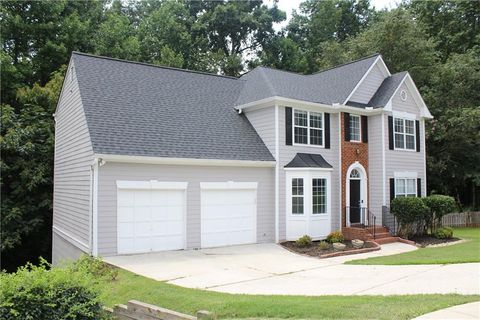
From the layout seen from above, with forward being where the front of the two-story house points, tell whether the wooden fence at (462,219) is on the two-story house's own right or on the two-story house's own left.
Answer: on the two-story house's own left

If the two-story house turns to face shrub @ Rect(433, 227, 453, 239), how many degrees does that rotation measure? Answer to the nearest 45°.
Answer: approximately 45° to its left

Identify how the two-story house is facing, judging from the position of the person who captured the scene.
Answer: facing the viewer and to the right of the viewer

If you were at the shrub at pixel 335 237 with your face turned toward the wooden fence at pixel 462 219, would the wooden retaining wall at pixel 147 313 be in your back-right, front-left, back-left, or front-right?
back-right

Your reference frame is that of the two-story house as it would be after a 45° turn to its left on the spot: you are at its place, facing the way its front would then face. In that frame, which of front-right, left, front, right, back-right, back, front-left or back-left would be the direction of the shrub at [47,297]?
right

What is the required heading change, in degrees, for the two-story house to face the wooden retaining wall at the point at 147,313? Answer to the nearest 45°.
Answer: approximately 45° to its right

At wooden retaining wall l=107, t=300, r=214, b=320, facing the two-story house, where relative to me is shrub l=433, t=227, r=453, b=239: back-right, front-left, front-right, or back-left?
front-right

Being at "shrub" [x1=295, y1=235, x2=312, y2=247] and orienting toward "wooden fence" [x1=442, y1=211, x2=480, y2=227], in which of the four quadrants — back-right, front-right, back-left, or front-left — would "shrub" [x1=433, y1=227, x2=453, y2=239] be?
front-right

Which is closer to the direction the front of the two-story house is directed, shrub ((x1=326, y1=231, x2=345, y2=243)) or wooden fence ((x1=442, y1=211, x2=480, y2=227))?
the shrub
